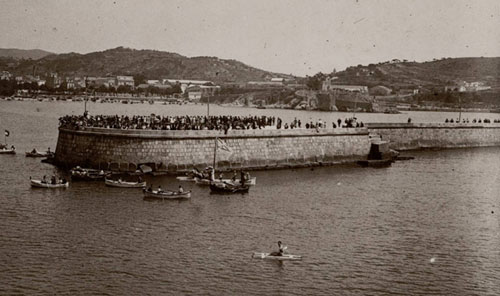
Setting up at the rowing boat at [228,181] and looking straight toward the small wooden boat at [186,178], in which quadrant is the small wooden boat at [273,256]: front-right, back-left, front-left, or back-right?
back-left

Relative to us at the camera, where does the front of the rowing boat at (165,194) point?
facing to the left of the viewer

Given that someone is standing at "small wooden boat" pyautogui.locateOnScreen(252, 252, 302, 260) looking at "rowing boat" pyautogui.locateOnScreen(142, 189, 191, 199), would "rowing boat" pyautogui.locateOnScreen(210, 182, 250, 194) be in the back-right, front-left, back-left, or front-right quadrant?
front-right

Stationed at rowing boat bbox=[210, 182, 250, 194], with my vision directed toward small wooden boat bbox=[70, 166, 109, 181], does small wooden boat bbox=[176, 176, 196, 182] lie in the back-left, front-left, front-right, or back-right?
front-right

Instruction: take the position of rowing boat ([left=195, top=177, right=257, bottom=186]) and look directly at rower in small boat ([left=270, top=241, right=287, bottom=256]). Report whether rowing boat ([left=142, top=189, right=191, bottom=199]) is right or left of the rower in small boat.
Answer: right
